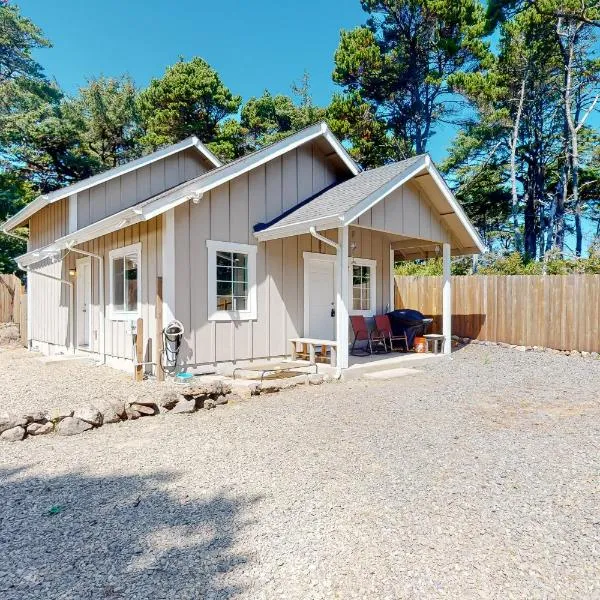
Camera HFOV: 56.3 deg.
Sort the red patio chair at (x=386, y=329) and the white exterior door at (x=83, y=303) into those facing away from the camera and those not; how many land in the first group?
0

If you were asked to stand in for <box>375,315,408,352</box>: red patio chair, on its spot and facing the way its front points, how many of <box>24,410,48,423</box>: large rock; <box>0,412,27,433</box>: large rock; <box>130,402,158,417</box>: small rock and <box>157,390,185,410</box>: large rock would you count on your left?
0

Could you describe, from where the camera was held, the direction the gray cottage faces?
facing the viewer and to the right of the viewer

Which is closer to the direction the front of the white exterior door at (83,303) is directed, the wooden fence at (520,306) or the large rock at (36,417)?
the large rock

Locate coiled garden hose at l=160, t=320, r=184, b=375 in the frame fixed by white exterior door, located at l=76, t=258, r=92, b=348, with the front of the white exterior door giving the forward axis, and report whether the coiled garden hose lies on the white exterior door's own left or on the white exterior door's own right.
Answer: on the white exterior door's own left

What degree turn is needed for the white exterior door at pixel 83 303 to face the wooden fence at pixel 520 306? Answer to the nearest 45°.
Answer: approximately 135° to its left

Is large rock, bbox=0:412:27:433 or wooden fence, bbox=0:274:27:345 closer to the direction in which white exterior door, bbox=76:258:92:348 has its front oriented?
the large rock

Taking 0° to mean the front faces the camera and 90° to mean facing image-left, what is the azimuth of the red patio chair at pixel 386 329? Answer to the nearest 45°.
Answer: approximately 315°

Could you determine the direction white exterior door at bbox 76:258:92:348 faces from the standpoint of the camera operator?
facing the viewer and to the left of the viewer

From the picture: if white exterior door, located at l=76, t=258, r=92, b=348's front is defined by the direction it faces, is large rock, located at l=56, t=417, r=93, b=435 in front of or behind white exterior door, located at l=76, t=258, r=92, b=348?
in front

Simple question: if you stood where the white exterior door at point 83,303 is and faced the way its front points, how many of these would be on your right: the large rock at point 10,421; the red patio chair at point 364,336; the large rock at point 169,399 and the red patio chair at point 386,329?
0

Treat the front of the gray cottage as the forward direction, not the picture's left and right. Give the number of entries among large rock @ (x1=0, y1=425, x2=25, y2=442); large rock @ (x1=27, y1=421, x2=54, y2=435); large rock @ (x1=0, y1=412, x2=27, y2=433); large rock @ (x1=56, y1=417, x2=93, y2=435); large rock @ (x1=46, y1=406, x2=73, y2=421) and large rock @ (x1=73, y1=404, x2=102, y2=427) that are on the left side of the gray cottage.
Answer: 0

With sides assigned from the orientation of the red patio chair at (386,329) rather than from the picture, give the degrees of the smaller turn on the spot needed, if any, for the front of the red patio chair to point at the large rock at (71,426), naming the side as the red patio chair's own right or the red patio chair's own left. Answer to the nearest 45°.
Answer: approximately 90° to the red patio chair's own right

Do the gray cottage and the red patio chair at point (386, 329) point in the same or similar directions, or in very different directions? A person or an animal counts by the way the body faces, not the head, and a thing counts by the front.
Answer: same or similar directions

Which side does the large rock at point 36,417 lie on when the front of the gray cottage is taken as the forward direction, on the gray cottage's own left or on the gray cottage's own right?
on the gray cottage's own right

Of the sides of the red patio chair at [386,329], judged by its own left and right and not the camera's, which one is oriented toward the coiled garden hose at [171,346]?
right
